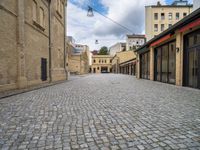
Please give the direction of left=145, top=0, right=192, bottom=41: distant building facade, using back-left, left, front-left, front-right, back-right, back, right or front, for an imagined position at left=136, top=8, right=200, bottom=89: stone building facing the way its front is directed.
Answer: back-right

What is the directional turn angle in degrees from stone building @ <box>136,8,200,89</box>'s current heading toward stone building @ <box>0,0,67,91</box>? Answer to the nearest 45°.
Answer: approximately 45° to its right

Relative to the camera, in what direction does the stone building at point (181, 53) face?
facing the viewer and to the left of the viewer

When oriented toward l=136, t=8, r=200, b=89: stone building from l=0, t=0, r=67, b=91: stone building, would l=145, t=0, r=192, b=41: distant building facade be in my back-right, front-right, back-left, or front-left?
front-left

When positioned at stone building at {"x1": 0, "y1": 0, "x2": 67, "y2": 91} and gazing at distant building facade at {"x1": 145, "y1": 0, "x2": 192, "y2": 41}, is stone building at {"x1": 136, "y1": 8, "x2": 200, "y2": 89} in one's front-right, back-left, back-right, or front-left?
front-right

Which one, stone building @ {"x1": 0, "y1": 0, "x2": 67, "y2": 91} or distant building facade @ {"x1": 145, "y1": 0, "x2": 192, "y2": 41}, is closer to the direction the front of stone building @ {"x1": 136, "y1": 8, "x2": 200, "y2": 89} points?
the stone building
